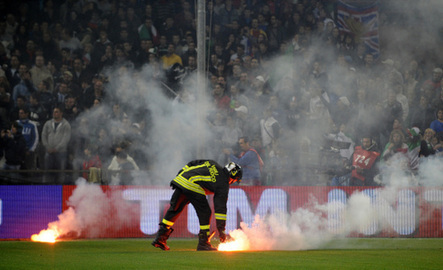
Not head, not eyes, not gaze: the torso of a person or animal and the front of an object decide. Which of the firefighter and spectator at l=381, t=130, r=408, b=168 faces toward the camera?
the spectator

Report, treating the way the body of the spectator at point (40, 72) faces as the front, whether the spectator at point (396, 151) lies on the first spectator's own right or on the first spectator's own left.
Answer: on the first spectator's own left

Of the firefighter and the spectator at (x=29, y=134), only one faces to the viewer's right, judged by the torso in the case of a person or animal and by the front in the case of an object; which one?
the firefighter

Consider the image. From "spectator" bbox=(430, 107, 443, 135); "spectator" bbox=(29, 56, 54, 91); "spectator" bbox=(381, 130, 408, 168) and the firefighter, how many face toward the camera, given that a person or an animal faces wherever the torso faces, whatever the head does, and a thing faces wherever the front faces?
3

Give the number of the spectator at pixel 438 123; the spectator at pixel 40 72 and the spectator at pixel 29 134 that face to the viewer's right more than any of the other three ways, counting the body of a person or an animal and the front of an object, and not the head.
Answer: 0

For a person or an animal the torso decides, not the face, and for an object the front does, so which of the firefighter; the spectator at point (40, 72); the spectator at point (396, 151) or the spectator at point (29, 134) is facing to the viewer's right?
the firefighter

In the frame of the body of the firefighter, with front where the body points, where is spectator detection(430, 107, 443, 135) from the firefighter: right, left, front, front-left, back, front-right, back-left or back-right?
front-left

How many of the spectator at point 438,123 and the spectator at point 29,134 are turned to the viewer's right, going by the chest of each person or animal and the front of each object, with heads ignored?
0

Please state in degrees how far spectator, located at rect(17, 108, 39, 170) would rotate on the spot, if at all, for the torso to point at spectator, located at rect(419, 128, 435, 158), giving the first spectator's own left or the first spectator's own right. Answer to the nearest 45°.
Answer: approximately 90° to the first spectator's own left

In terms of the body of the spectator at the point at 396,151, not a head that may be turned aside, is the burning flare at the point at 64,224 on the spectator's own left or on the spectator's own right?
on the spectator's own right

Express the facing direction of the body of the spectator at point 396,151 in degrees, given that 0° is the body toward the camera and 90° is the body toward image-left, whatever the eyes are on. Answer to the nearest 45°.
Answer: approximately 0°

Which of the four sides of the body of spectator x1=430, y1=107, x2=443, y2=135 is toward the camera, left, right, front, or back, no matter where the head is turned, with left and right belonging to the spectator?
front

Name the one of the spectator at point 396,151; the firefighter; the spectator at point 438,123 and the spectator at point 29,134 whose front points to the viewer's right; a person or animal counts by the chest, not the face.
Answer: the firefighter

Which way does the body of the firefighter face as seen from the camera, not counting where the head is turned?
to the viewer's right

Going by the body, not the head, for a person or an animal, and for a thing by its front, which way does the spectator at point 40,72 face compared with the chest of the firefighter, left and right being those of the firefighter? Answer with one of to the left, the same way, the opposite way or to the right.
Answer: to the right

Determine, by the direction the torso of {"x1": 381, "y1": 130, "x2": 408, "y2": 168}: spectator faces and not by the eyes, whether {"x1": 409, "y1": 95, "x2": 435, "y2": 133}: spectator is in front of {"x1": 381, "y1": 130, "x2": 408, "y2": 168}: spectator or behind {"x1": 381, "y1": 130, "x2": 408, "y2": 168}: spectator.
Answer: behind

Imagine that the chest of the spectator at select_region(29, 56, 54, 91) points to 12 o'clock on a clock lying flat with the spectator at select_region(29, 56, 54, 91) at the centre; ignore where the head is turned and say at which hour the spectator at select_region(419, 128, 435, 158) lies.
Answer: the spectator at select_region(419, 128, 435, 158) is roughly at 10 o'clock from the spectator at select_region(29, 56, 54, 91).

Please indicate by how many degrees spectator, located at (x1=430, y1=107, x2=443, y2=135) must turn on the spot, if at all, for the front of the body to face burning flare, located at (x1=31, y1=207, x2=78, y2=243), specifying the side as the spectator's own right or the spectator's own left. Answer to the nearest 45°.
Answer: approximately 45° to the spectator's own right
